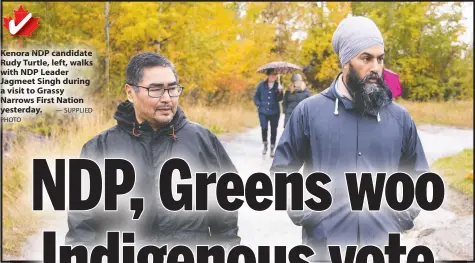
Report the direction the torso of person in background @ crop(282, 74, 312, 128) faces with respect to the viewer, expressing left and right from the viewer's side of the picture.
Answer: facing the viewer

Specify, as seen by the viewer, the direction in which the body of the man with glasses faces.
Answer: toward the camera

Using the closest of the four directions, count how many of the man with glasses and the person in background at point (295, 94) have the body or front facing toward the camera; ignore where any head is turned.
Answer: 2

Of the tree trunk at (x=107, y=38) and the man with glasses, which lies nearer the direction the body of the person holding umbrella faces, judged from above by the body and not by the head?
the man with glasses

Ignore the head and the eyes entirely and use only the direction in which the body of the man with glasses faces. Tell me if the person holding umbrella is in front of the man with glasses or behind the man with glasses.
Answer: behind

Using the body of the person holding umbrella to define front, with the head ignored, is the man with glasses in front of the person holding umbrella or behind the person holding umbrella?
in front

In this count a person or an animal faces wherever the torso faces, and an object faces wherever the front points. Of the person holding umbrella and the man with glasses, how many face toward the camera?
2

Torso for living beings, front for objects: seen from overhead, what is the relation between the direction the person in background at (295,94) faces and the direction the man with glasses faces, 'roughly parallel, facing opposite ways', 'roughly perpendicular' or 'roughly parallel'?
roughly parallel

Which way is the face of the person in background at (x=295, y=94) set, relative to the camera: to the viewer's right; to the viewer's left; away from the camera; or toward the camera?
toward the camera

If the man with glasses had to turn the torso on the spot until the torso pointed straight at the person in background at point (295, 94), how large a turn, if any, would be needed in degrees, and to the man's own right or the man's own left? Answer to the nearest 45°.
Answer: approximately 180°

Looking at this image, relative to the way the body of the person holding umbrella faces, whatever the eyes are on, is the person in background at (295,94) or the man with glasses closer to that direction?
the man with glasses

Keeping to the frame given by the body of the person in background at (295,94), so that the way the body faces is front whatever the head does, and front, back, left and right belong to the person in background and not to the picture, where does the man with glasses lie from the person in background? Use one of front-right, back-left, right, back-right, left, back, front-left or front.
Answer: front

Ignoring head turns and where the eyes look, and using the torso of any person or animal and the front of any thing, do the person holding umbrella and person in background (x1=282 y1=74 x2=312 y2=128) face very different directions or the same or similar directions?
same or similar directions

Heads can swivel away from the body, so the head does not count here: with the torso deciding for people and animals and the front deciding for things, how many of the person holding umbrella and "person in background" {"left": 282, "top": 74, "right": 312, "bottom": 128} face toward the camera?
2
